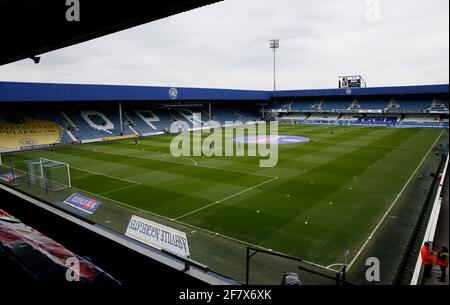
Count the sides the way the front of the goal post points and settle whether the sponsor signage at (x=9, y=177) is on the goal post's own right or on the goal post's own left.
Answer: on the goal post's own left

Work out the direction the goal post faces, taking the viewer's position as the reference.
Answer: facing away from the viewer and to the right of the viewer
